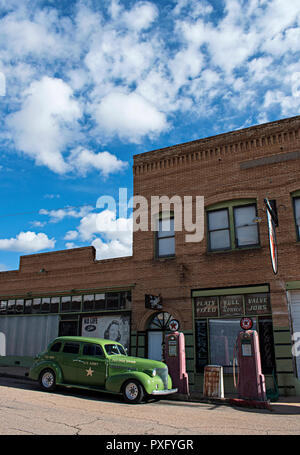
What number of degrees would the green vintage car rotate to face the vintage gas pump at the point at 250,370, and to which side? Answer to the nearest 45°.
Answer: approximately 45° to its left

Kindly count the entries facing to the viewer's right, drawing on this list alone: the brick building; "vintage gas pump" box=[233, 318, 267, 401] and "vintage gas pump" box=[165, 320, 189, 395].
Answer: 0

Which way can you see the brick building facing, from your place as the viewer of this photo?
facing the viewer and to the left of the viewer

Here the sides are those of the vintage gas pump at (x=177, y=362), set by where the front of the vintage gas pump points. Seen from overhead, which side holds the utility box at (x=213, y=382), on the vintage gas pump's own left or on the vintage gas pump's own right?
on the vintage gas pump's own left

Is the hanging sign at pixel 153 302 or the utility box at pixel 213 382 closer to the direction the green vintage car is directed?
the utility box

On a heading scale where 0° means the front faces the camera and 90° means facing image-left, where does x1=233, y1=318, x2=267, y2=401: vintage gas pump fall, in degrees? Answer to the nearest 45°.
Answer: approximately 45°

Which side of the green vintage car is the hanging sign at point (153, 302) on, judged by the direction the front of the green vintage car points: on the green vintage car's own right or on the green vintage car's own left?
on the green vintage car's own left

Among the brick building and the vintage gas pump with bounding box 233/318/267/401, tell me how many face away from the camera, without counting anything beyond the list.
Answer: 0

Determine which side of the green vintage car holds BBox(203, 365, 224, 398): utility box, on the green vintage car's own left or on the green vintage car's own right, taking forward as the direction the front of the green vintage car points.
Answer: on the green vintage car's own left

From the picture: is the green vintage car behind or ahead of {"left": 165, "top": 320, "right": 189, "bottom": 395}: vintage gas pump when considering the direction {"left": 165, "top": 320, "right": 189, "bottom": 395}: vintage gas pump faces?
ahead

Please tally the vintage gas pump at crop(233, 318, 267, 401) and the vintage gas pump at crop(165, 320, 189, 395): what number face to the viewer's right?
0

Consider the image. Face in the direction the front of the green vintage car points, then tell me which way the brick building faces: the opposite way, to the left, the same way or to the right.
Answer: to the right

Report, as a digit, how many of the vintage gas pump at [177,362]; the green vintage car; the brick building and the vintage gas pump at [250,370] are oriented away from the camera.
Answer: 0

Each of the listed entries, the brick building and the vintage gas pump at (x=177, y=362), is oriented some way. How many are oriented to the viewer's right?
0
